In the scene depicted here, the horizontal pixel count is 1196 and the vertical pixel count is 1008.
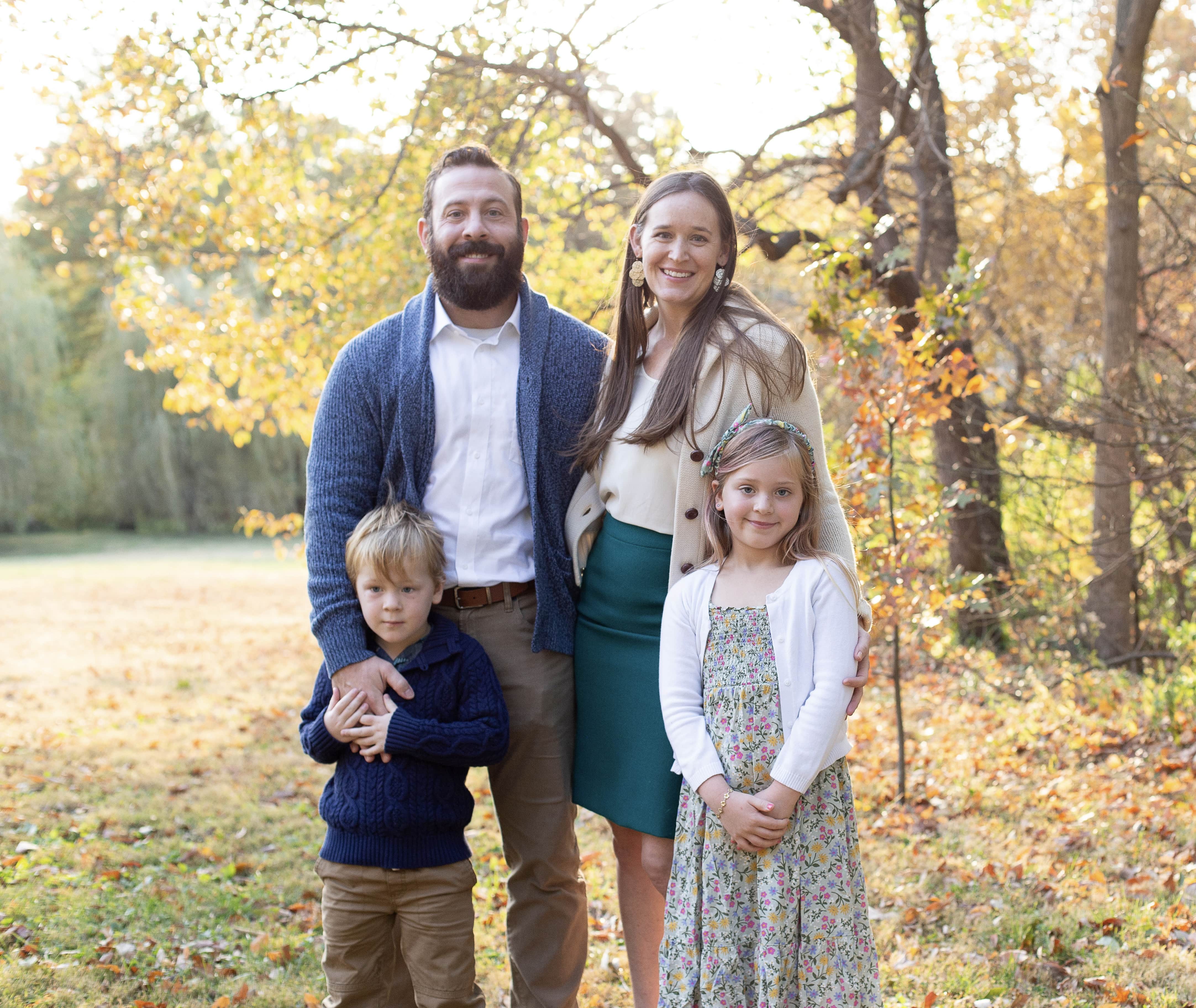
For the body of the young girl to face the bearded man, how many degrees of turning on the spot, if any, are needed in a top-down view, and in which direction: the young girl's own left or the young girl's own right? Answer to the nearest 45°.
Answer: approximately 135° to the young girl's own right

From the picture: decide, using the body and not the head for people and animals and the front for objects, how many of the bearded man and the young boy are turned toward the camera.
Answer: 2

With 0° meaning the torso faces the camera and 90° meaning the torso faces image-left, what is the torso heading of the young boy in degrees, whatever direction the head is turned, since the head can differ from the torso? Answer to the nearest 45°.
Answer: approximately 0°

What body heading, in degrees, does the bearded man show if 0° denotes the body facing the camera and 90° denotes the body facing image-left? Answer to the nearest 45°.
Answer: approximately 0°
